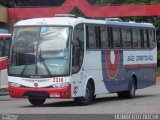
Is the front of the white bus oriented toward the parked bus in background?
no

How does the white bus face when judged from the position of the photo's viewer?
facing the viewer and to the left of the viewer
